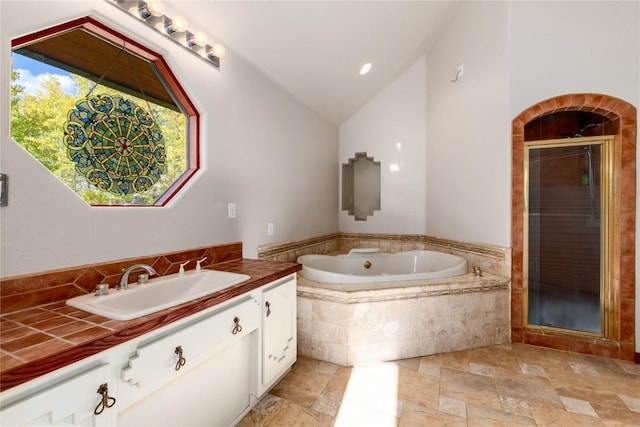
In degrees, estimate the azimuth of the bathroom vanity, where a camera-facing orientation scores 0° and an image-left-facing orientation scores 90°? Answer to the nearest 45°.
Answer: approximately 315°

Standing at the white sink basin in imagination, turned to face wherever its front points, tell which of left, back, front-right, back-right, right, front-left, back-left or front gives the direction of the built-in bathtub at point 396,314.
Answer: front-left

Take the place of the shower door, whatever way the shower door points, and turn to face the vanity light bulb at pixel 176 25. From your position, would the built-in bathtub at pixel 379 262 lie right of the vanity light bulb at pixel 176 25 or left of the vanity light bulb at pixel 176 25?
right

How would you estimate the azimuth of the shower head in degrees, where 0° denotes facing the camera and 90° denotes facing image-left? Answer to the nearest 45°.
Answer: approximately 90°

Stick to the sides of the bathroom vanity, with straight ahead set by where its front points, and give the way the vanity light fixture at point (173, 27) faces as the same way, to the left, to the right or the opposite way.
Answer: the same way

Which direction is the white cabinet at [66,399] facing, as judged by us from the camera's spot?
facing the viewer and to the right of the viewer

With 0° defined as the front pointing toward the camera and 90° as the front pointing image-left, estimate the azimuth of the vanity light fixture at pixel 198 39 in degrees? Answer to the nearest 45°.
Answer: approximately 315°

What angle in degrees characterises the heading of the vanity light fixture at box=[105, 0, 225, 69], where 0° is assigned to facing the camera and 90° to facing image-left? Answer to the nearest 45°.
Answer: approximately 315°
